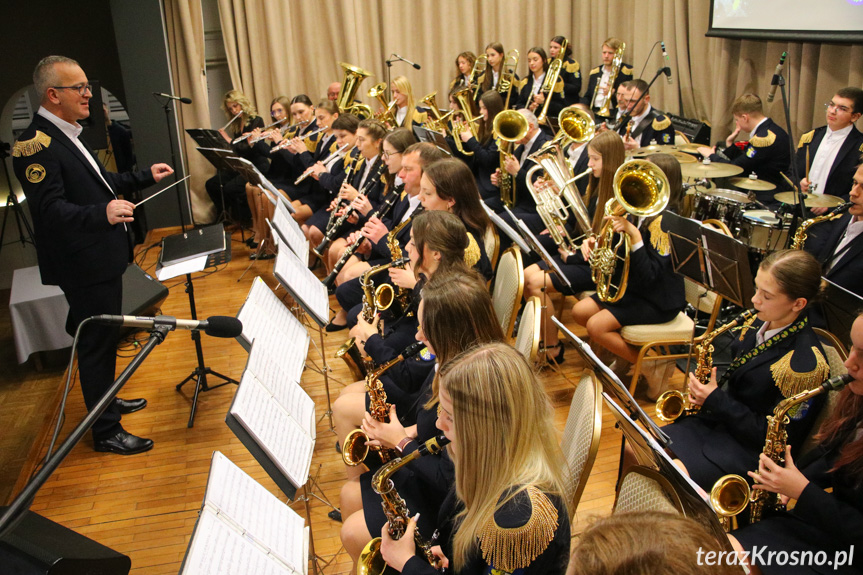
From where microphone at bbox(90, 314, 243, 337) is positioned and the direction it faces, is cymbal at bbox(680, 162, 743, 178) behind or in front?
in front

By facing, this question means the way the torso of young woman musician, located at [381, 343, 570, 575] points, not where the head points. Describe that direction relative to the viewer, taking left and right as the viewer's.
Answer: facing to the left of the viewer

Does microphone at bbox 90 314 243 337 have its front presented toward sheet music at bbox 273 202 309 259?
no

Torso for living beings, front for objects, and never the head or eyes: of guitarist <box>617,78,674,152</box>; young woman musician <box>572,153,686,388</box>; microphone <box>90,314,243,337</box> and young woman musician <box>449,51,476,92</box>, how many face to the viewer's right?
1

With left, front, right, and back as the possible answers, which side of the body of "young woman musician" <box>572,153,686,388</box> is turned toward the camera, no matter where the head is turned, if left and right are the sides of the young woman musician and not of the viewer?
left

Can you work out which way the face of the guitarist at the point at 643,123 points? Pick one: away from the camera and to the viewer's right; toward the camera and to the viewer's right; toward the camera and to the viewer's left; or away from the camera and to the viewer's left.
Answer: toward the camera and to the viewer's left

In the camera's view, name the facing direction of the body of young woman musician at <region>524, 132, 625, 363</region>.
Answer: to the viewer's left

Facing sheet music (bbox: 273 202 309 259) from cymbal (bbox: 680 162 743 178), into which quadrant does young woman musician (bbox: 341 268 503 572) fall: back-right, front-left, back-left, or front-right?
front-left

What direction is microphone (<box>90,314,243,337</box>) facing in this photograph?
to the viewer's right

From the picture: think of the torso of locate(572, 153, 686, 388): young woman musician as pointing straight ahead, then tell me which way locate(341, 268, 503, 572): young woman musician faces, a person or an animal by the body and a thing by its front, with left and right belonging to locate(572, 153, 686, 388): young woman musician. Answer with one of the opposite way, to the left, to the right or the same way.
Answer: the same way

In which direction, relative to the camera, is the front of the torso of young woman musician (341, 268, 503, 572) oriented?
to the viewer's left

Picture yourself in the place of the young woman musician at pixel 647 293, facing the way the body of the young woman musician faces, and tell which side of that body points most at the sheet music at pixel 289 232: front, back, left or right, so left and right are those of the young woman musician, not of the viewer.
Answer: front

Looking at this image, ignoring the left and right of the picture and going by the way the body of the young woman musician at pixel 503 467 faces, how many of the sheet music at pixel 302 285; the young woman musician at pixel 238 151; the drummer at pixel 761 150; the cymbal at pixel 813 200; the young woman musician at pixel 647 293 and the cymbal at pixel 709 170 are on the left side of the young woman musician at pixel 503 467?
0

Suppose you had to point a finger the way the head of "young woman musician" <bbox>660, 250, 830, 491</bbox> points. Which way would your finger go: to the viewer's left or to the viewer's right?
to the viewer's left

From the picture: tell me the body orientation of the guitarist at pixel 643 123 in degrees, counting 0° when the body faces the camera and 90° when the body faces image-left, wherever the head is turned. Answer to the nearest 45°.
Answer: approximately 45°
